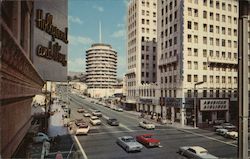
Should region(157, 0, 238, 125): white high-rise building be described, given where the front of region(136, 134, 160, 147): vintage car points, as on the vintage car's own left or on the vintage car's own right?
on the vintage car's own left

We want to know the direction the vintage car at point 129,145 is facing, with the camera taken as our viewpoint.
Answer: facing the viewer and to the right of the viewer

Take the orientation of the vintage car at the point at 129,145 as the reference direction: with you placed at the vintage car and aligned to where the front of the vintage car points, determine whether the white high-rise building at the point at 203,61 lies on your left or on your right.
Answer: on your left

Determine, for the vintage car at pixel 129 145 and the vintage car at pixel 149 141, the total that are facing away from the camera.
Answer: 0

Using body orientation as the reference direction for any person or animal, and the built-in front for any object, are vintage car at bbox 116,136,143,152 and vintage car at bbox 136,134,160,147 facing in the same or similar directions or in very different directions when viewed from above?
same or similar directions

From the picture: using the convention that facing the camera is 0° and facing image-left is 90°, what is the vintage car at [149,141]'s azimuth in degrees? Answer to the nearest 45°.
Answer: approximately 315°
